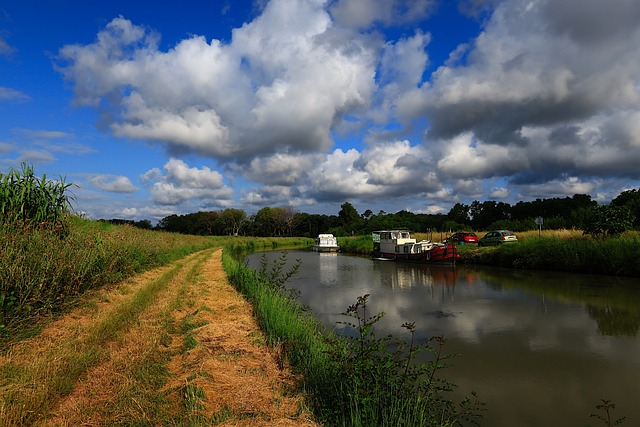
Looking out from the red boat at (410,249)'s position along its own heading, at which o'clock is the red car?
The red car is roughly at 9 o'clock from the red boat.

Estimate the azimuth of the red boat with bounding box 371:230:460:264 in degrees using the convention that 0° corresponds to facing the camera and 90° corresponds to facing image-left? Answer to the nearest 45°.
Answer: approximately 315°

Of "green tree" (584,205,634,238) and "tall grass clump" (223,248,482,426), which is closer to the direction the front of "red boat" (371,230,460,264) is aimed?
the green tree
